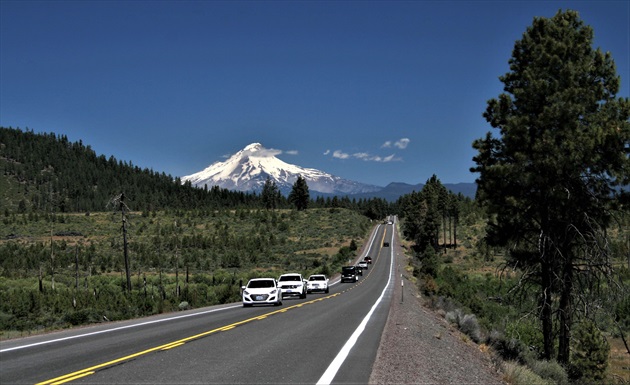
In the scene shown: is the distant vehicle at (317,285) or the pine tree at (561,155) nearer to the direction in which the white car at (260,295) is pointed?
the pine tree

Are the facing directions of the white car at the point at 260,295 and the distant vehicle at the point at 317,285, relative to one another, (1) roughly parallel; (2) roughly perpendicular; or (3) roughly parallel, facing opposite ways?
roughly parallel

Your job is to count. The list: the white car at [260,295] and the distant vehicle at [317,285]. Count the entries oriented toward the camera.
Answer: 2

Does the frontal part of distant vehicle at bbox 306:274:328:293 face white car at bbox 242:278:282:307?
yes

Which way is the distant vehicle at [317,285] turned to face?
toward the camera

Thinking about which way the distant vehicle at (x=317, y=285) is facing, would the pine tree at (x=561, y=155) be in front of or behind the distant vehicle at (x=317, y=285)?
in front

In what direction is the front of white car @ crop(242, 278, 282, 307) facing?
toward the camera

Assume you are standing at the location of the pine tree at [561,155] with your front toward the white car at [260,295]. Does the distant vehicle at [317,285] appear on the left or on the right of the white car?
right

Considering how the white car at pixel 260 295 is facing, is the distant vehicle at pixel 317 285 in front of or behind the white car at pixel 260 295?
behind
